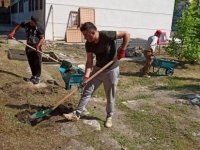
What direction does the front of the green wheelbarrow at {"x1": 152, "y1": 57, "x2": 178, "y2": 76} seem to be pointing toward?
to the viewer's right

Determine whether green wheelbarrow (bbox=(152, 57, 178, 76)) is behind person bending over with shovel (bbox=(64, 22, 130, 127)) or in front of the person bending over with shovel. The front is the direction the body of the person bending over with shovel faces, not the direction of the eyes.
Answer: behind

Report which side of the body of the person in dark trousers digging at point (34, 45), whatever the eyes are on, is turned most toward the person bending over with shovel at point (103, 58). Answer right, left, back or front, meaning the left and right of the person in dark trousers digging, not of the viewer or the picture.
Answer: front

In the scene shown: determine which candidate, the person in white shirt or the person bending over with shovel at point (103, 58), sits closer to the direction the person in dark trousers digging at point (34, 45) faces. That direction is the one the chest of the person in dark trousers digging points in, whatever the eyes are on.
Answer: the person bending over with shovel

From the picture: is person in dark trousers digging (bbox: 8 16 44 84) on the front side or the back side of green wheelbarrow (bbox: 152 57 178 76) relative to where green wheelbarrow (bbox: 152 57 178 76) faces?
on the back side
